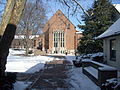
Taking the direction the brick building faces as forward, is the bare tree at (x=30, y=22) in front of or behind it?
in front

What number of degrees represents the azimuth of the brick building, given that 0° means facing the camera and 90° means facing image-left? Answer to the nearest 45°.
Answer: approximately 0°

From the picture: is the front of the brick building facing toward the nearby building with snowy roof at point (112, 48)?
yes
